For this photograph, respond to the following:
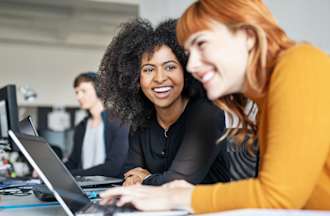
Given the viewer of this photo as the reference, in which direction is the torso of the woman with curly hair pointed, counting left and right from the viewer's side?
facing the viewer and to the left of the viewer

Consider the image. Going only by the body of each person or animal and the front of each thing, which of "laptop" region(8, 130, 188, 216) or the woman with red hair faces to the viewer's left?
the woman with red hair

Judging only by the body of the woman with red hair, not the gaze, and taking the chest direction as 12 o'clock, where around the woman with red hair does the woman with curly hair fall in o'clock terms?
The woman with curly hair is roughly at 2 o'clock from the woman with red hair.

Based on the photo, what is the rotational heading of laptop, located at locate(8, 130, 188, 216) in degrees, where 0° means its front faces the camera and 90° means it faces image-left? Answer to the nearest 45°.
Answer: approximately 270°

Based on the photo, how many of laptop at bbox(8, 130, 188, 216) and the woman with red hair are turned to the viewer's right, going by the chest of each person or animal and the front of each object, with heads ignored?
1

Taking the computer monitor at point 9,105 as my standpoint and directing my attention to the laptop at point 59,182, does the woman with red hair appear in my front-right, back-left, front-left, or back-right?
front-left

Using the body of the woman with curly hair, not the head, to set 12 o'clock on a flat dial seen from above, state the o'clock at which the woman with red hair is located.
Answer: The woman with red hair is roughly at 10 o'clock from the woman with curly hair.

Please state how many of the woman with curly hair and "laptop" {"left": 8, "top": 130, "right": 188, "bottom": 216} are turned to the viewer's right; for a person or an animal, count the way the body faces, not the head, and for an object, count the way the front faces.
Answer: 1

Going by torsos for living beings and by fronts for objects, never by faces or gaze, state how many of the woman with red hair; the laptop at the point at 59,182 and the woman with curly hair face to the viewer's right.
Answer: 1

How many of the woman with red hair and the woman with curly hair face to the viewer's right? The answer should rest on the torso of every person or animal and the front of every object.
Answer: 0

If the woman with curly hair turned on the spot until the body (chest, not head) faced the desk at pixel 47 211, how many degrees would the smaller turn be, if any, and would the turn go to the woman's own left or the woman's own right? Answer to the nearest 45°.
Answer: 0° — they already face it

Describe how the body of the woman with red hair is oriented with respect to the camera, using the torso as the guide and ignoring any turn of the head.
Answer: to the viewer's left

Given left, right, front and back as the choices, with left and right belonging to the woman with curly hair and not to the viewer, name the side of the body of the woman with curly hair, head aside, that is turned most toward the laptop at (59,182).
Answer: front

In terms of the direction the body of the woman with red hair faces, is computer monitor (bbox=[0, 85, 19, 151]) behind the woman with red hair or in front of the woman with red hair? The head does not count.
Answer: in front
